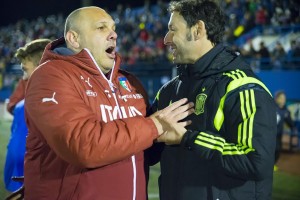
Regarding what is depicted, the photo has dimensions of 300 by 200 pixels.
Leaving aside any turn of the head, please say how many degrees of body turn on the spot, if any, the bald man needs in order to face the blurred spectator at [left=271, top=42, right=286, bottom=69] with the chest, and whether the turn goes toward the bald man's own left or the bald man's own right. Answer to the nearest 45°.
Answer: approximately 90° to the bald man's own left

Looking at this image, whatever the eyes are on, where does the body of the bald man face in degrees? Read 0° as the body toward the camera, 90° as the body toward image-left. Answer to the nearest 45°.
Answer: approximately 315°

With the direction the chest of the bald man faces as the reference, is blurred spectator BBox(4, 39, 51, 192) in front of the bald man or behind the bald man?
behind
